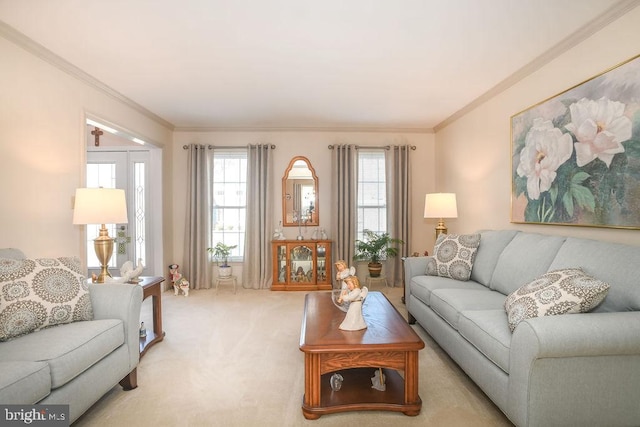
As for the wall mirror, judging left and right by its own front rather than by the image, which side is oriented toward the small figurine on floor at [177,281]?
right

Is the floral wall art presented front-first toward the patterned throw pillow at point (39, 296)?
yes

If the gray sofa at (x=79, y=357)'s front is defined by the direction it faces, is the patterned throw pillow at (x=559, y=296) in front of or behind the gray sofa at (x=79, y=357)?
in front

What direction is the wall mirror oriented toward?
toward the camera

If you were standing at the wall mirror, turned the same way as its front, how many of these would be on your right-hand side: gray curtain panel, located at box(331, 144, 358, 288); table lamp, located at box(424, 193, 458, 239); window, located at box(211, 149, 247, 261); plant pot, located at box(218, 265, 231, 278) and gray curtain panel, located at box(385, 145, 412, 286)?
2

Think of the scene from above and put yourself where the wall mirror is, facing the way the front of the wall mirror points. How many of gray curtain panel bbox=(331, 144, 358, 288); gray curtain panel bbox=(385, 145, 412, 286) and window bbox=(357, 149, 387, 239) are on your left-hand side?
3

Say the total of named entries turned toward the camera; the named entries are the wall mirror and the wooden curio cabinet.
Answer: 2

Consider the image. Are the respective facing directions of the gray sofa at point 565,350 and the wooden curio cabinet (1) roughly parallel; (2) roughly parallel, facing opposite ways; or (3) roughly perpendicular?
roughly perpendicular

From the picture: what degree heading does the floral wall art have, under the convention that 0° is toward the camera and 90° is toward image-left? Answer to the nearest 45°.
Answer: approximately 45°

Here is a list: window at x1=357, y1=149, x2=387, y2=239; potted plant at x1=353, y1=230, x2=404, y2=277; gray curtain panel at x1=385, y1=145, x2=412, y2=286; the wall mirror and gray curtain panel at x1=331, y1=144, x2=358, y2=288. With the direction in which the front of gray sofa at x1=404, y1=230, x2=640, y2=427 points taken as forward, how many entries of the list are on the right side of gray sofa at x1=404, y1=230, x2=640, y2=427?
5

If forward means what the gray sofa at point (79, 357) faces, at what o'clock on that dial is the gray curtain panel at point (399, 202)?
The gray curtain panel is roughly at 10 o'clock from the gray sofa.

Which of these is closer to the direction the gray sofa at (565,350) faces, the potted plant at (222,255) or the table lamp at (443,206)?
the potted plant

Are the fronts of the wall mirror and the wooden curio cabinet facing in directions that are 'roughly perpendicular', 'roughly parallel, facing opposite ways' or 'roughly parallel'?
roughly parallel

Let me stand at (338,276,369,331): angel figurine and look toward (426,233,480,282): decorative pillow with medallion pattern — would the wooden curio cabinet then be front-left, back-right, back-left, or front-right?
front-left

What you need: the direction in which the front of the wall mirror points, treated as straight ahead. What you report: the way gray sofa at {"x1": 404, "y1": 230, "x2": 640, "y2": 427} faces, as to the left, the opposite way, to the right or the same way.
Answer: to the right

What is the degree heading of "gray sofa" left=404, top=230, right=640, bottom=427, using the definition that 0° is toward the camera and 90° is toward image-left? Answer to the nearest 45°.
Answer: approximately 45°
